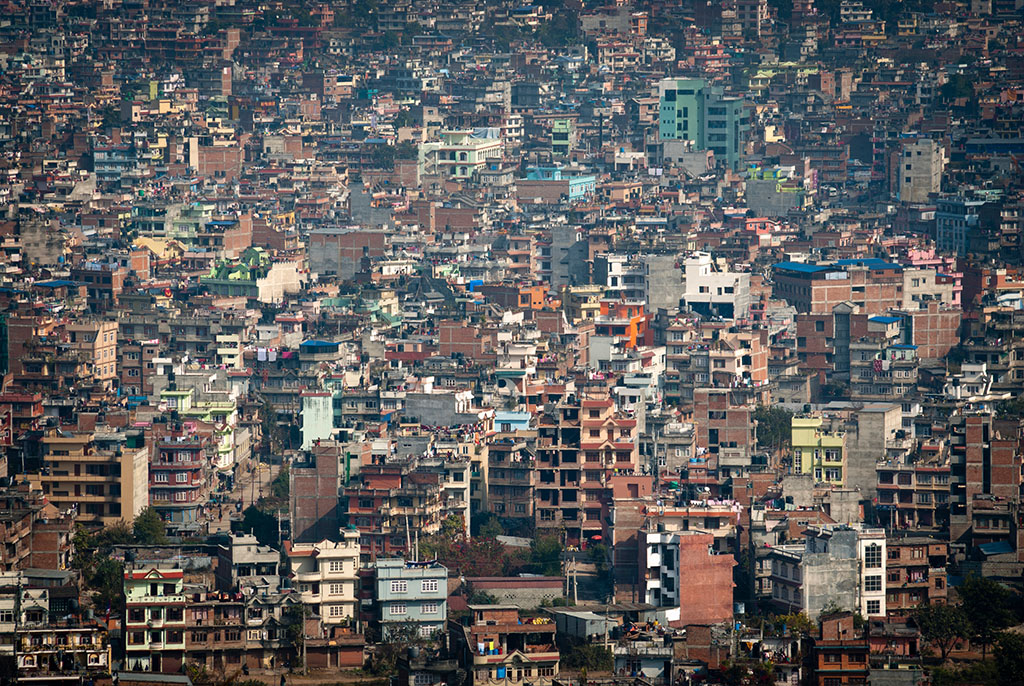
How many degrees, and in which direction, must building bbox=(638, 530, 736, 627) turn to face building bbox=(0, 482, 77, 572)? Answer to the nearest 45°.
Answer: approximately 45° to its right

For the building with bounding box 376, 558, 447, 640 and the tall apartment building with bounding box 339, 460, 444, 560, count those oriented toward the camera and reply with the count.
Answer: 2

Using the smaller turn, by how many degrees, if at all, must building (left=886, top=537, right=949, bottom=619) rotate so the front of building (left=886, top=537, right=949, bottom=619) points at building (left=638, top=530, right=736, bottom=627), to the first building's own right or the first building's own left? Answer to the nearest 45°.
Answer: approximately 90° to the first building's own right

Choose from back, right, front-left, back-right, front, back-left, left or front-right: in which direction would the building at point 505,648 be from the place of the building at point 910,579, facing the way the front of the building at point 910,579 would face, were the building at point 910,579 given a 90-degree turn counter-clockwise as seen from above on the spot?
back-right

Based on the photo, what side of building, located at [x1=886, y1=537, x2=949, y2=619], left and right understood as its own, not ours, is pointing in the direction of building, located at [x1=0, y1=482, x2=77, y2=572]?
right

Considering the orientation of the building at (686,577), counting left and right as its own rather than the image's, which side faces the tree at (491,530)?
right

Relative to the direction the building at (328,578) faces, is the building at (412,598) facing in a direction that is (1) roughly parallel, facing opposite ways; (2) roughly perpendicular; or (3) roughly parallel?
roughly parallel

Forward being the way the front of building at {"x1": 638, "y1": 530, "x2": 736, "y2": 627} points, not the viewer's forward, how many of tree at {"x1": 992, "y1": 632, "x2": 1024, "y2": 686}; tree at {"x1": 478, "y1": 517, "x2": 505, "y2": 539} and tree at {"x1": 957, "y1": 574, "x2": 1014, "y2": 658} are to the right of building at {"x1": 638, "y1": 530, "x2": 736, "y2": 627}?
1

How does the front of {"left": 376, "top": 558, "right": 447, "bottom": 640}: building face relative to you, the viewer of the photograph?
facing the viewer

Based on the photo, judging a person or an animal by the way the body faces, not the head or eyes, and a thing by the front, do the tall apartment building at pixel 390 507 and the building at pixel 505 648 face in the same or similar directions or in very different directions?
same or similar directions

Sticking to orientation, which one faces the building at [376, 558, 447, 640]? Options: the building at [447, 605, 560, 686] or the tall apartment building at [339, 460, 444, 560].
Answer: the tall apartment building

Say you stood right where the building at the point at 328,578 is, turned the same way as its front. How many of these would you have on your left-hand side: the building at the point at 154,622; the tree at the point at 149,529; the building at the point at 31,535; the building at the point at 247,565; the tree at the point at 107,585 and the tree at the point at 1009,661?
1

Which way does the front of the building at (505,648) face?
toward the camera

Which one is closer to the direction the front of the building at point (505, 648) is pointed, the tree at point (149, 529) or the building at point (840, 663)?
the building

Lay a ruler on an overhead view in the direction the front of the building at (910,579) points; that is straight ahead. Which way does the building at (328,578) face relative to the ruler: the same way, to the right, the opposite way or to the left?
the same way

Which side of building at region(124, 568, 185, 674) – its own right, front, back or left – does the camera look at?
front
